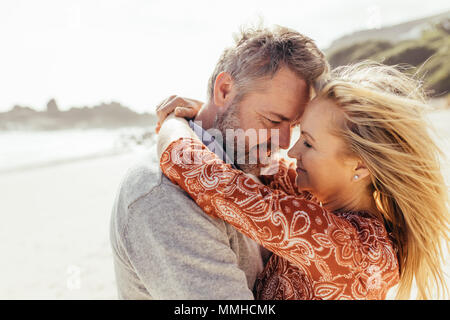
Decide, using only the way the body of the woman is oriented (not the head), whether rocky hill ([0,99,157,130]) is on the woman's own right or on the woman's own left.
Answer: on the woman's own right

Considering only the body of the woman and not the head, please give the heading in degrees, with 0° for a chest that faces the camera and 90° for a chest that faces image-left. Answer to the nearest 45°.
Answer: approximately 90°

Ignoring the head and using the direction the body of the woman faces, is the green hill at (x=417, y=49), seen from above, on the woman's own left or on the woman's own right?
on the woman's own right

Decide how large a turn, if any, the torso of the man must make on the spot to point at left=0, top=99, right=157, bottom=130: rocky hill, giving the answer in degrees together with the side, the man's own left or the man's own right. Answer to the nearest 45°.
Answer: approximately 90° to the man's own left

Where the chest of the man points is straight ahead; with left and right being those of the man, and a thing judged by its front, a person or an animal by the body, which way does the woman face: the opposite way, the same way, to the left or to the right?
the opposite way

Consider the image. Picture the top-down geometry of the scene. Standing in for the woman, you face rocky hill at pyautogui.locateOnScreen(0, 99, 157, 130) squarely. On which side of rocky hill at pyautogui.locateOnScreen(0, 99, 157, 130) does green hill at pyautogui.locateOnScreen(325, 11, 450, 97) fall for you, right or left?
right

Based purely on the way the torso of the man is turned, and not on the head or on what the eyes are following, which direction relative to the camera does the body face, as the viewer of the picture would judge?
to the viewer's right
